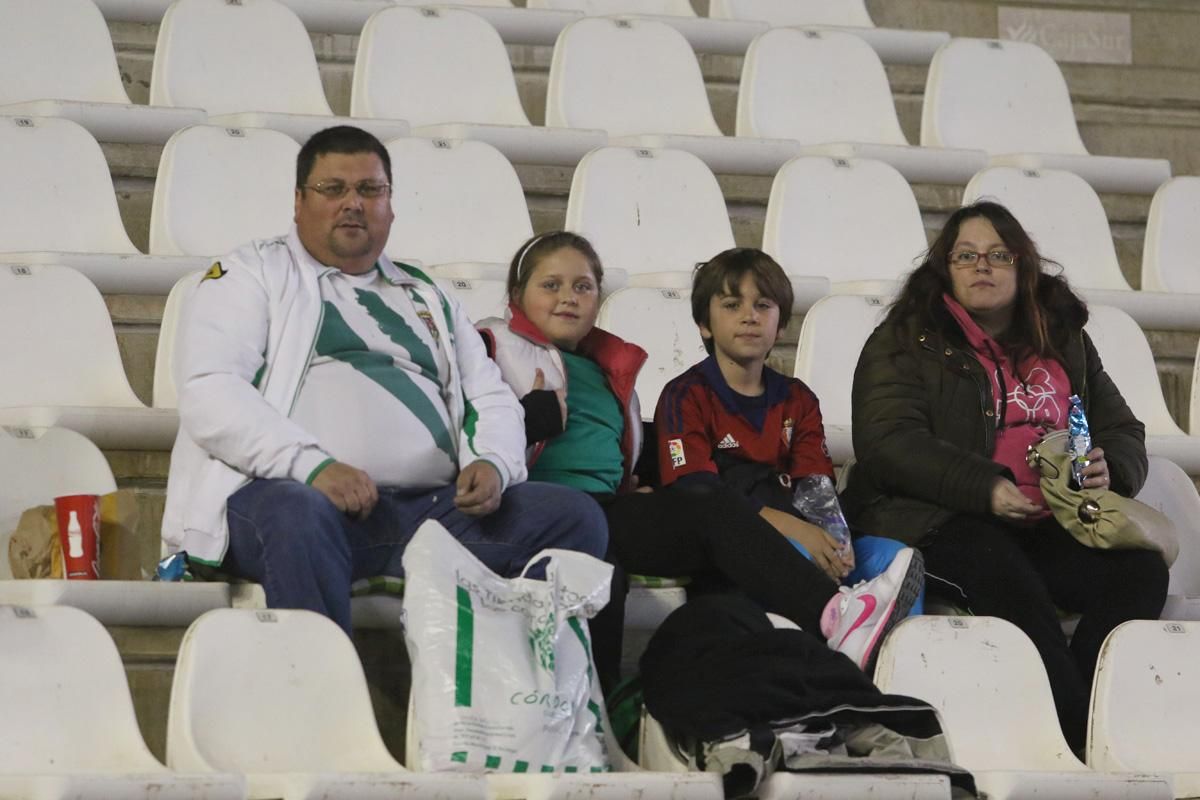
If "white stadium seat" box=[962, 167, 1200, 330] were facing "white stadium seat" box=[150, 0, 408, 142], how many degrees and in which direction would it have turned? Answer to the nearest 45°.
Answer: approximately 135° to its right

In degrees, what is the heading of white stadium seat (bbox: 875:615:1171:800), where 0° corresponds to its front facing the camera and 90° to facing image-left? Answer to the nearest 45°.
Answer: approximately 315°

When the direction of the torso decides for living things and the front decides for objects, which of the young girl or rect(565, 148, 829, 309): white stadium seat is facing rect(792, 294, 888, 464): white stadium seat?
rect(565, 148, 829, 309): white stadium seat

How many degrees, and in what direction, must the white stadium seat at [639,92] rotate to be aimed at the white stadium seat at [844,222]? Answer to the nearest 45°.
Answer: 0° — it already faces it

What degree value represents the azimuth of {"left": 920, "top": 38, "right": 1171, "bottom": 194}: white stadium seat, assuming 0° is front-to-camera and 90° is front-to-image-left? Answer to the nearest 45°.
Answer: approximately 315°

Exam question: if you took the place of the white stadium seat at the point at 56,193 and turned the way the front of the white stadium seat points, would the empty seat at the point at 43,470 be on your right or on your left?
on your right
